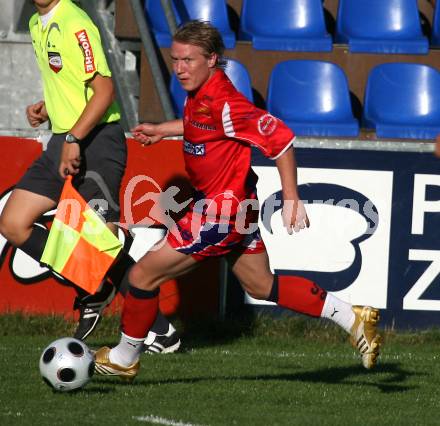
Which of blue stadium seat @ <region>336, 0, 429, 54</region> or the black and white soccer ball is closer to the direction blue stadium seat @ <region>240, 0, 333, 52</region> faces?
the black and white soccer ball

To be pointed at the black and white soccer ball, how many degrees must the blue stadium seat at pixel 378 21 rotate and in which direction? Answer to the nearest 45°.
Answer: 0° — it already faces it

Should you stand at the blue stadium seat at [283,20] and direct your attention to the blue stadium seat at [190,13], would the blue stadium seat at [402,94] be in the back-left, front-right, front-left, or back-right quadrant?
back-left

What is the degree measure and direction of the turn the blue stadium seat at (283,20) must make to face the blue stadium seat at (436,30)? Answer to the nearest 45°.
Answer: approximately 90° to its left

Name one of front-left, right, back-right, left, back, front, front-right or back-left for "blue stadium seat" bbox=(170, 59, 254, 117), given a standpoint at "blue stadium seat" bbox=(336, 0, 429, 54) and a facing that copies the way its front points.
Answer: front-right

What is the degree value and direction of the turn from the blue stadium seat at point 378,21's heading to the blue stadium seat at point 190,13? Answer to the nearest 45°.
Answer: approximately 90° to its right

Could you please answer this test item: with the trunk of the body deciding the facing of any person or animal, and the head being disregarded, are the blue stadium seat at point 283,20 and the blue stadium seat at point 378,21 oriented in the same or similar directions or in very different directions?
same or similar directions

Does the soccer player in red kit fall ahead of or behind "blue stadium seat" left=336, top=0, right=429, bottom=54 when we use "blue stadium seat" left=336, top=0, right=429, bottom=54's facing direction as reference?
ahead

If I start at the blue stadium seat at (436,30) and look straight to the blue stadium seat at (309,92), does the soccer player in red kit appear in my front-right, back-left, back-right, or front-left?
front-left

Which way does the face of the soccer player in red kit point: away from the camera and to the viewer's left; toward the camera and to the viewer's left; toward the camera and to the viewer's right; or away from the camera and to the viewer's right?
toward the camera and to the viewer's left

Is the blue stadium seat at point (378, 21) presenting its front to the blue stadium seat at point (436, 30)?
no

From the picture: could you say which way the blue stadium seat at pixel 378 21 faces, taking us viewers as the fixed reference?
facing the viewer

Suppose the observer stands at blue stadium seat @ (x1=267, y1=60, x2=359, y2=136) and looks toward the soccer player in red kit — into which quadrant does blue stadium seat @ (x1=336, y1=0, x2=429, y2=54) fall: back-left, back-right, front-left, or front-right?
back-left

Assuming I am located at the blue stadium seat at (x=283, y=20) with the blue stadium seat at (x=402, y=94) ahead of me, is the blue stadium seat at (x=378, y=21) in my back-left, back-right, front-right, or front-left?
front-left

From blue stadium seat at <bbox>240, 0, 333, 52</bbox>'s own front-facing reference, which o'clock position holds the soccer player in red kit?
The soccer player in red kit is roughly at 12 o'clock from the blue stadium seat.

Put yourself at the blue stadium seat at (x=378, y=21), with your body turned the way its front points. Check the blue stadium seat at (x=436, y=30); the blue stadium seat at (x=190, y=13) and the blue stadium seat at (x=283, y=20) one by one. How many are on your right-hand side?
2

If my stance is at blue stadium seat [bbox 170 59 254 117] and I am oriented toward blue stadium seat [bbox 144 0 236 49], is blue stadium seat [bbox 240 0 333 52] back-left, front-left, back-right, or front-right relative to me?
front-right

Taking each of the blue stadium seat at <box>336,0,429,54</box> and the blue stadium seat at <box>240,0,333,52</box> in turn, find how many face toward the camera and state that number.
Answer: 2
